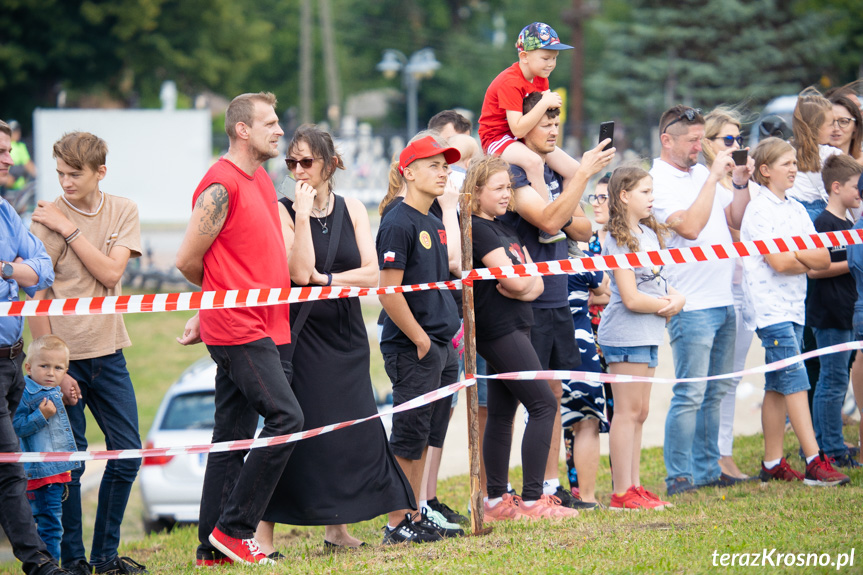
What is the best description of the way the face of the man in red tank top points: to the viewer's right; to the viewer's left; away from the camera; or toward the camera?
to the viewer's right

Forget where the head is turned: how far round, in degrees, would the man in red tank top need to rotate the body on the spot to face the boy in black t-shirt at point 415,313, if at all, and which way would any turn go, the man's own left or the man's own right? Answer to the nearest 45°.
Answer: approximately 90° to the man's own left

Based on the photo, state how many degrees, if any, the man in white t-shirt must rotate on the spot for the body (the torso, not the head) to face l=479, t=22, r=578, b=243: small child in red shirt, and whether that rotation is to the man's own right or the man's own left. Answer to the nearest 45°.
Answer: approximately 90° to the man's own right

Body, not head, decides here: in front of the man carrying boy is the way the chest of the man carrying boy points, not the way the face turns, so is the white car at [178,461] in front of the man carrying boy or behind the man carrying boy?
behind

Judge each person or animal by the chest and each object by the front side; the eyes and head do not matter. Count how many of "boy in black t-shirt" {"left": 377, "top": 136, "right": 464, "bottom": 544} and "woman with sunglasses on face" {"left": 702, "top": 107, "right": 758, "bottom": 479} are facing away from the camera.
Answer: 0

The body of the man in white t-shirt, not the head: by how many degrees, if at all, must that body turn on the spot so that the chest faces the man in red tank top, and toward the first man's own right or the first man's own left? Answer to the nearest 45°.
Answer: approximately 90° to the first man's own right
